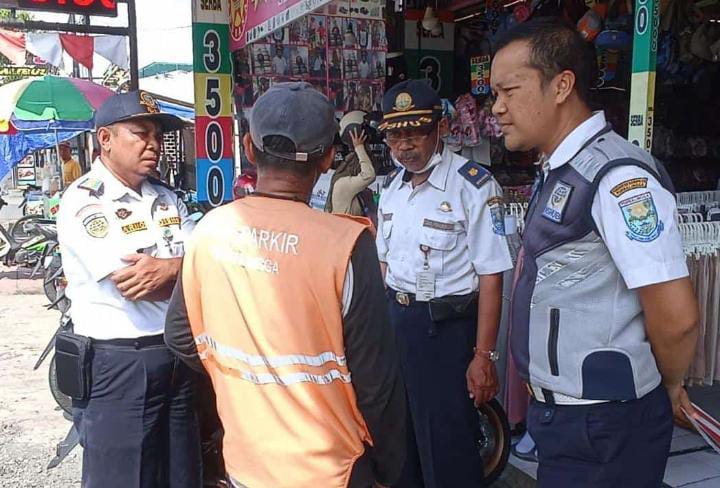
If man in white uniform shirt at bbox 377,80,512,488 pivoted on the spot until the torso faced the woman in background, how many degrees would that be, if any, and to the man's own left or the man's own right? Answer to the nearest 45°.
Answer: approximately 135° to the man's own right

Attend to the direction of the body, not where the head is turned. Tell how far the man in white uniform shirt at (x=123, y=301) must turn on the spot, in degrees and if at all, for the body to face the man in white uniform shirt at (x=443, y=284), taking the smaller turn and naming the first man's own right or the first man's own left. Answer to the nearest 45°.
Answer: approximately 45° to the first man's own left

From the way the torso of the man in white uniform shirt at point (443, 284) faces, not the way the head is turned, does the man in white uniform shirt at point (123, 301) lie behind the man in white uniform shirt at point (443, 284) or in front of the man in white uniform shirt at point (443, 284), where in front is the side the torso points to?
in front

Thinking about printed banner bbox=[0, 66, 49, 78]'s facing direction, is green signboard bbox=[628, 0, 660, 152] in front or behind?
in front

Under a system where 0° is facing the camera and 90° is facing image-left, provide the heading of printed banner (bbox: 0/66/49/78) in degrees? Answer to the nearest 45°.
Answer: approximately 0°

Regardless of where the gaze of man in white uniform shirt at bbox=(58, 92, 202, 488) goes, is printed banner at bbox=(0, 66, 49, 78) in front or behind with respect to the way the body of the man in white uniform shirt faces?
behind

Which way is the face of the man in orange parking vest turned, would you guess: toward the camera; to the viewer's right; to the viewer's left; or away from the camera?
away from the camera

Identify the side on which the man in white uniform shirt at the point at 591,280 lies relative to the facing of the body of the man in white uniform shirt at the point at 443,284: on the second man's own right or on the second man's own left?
on the second man's own left

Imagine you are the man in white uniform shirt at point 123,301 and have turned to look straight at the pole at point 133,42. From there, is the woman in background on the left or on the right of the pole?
right

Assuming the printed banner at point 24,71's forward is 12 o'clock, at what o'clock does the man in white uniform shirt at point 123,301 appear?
The man in white uniform shirt is roughly at 12 o'clock from the printed banner.

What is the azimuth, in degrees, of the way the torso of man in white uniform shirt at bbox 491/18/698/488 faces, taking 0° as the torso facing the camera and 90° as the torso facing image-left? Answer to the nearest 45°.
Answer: approximately 90°

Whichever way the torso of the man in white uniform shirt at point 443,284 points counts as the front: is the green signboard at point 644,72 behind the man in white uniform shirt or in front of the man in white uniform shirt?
behind
